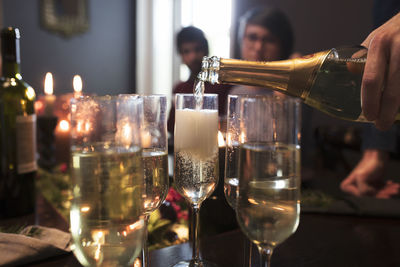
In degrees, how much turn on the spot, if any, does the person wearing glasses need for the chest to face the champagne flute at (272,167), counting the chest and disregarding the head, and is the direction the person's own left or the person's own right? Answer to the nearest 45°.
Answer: approximately 45° to the person's own left

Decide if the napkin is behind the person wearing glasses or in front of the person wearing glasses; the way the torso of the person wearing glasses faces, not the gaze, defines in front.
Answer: in front

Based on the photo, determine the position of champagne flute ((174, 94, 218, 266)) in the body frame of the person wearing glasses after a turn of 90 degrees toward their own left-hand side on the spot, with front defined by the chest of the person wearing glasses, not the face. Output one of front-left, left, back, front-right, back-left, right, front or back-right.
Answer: front-right

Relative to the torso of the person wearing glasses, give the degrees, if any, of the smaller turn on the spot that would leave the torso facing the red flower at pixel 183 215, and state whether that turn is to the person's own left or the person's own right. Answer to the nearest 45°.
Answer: approximately 45° to the person's own left

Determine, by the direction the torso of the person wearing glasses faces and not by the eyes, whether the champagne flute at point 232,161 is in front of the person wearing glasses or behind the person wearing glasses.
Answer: in front

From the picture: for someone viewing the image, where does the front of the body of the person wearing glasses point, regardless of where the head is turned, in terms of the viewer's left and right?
facing the viewer and to the left of the viewer

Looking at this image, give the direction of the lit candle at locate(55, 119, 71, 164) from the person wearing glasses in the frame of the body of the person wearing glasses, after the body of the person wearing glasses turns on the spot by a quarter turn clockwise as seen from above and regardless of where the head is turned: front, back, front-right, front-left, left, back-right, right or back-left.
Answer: left

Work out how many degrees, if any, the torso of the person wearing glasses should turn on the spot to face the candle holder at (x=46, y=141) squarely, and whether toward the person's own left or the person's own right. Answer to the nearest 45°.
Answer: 0° — they already face it

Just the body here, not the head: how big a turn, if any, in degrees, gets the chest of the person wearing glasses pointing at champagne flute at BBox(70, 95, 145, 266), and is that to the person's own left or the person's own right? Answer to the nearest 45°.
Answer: approximately 45° to the person's own left

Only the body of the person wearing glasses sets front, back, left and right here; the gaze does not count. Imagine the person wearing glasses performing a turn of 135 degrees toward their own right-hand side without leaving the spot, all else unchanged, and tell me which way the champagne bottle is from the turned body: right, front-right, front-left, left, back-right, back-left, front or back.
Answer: back
